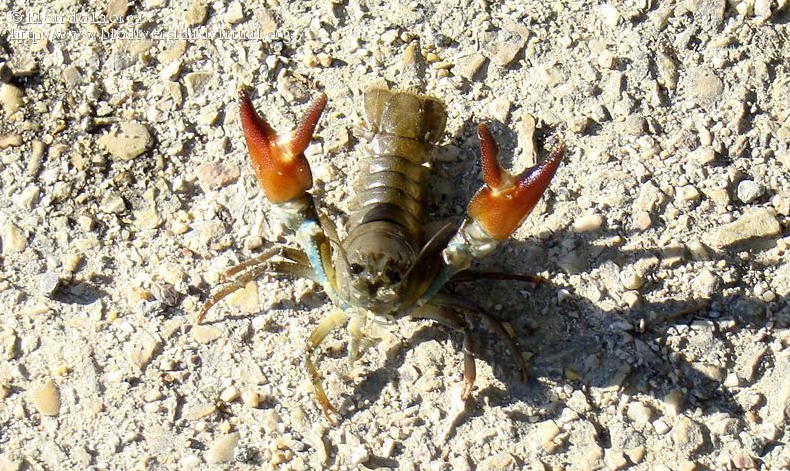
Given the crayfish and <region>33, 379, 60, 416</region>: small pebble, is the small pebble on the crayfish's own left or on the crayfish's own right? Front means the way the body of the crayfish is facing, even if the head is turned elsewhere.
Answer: on the crayfish's own right

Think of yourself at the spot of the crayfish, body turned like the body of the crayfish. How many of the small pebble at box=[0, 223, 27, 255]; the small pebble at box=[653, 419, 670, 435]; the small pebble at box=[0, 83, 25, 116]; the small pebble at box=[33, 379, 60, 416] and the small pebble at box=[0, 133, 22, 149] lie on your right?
4

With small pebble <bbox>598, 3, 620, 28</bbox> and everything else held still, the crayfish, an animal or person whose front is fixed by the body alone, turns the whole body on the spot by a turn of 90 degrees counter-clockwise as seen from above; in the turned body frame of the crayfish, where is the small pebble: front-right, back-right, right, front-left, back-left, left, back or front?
front

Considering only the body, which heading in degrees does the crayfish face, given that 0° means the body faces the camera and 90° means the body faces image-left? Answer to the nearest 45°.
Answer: approximately 0°

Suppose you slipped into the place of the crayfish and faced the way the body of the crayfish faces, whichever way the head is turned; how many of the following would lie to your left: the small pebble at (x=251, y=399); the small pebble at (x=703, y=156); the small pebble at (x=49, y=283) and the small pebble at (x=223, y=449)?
1

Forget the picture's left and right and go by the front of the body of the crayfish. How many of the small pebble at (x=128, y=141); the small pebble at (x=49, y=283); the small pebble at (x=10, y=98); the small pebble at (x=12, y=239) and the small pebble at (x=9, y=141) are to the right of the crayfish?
5

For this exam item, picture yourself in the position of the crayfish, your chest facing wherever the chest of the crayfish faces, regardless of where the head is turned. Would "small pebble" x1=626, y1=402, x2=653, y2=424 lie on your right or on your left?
on your left

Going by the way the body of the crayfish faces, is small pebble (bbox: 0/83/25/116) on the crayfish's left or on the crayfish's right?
on the crayfish's right

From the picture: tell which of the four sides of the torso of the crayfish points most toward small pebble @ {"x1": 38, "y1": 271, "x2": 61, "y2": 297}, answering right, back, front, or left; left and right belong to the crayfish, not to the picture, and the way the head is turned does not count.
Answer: right

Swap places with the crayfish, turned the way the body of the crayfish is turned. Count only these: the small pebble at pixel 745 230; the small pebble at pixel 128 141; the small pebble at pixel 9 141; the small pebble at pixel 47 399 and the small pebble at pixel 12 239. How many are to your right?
4

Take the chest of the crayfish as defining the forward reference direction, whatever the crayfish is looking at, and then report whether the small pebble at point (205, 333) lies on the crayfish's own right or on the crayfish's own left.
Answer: on the crayfish's own right

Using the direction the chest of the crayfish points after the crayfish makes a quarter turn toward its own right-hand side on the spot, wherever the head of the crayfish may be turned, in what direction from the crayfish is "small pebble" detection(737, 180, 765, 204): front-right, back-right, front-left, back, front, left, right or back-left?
back
